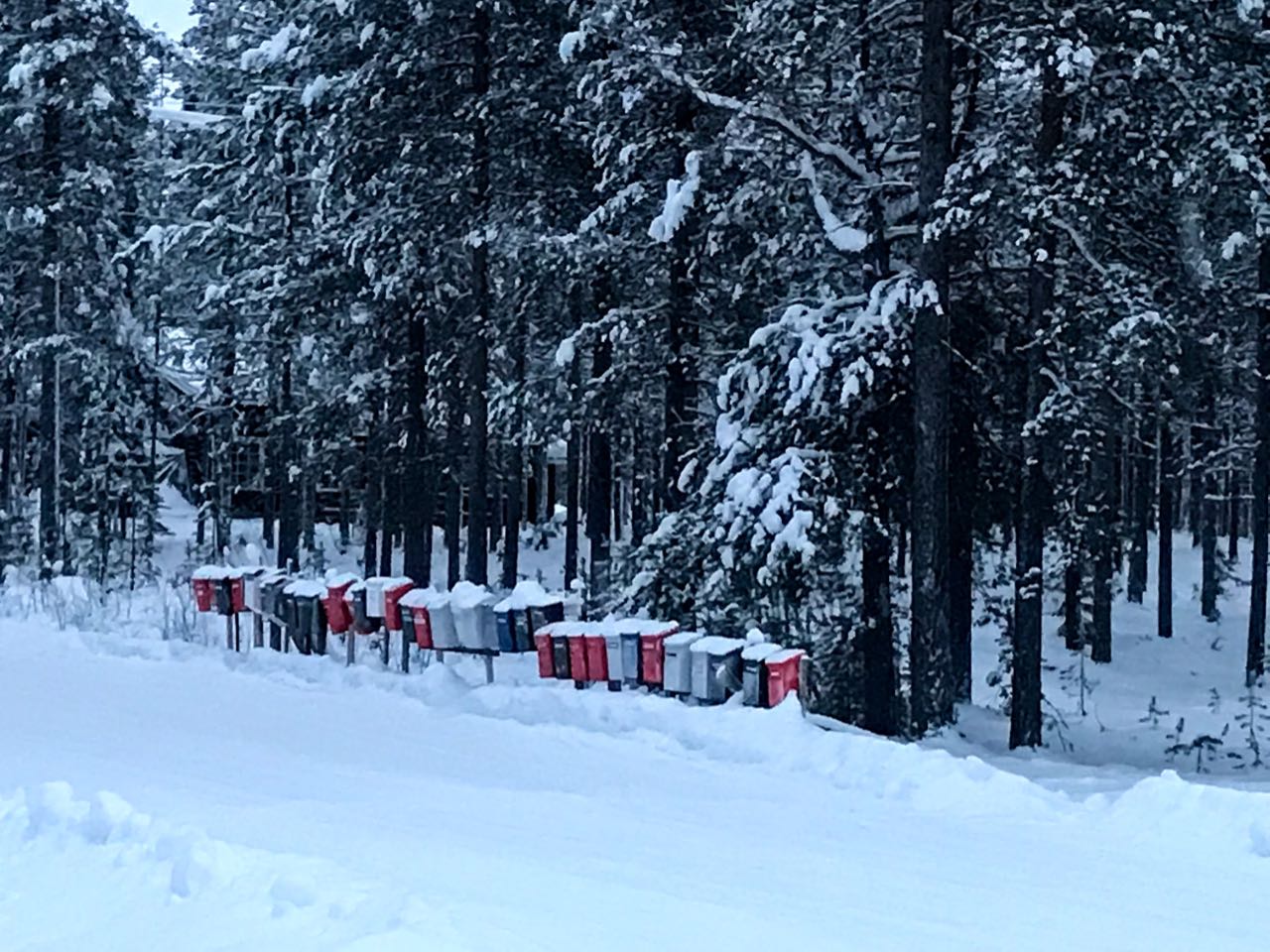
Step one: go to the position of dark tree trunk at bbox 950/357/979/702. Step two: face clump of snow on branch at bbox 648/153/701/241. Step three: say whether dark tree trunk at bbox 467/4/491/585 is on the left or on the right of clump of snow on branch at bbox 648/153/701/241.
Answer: right

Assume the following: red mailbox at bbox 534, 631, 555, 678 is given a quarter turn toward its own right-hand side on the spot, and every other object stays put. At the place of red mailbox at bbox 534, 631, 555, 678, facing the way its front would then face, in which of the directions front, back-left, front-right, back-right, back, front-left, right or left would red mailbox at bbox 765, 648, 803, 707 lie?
back

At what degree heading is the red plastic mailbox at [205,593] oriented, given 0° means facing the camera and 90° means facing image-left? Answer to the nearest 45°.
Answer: approximately 45°

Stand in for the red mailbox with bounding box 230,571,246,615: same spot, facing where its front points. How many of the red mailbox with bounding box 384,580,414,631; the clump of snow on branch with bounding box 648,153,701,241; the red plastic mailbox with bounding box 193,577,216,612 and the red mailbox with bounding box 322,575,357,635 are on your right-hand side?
1

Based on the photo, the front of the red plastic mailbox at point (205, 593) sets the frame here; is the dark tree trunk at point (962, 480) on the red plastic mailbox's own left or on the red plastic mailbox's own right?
on the red plastic mailbox's own left

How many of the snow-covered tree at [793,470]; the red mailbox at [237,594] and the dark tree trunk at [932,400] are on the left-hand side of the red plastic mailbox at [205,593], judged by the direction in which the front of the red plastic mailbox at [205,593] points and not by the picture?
3

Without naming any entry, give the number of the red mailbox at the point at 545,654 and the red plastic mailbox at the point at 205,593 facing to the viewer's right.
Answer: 0

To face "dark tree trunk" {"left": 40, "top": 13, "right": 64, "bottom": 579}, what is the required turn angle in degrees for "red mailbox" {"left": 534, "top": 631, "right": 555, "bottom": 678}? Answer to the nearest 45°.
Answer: approximately 90° to its right

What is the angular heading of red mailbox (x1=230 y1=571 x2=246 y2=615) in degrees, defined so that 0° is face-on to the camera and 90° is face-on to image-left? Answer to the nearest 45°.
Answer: approximately 45°

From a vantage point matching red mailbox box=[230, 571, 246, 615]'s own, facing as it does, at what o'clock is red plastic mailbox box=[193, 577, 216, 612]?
The red plastic mailbox is roughly at 3 o'clock from the red mailbox.

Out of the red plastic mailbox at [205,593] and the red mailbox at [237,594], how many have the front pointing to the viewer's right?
0
